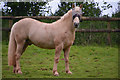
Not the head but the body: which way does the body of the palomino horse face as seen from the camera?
to the viewer's right
